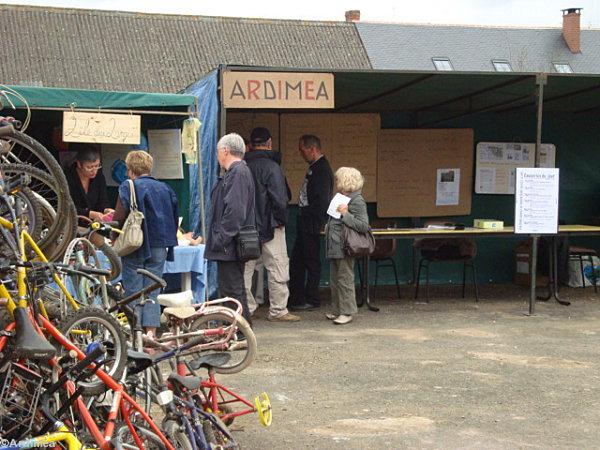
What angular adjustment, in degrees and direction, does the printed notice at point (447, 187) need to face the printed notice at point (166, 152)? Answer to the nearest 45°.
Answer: approximately 45° to its right

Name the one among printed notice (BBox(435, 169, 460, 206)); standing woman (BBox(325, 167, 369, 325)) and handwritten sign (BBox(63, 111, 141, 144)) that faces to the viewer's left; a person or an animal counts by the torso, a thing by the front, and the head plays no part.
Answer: the standing woman

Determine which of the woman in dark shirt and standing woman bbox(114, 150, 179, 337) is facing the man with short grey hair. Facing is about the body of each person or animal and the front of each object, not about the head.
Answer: the woman in dark shirt

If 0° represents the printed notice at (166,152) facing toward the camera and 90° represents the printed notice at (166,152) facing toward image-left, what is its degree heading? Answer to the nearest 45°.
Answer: approximately 0°

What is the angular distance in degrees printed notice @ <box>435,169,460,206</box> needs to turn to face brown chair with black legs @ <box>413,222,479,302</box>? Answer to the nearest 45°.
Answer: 0° — it already faces it

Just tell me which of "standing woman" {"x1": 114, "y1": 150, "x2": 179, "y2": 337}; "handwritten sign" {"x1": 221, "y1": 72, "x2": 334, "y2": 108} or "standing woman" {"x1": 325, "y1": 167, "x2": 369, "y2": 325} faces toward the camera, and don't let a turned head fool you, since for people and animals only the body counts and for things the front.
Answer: the handwritten sign

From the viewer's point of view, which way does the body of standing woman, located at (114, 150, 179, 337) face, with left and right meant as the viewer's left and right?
facing away from the viewer and to the left of the viewer

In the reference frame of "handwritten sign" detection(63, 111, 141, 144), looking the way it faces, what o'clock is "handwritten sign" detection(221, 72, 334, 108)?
"handwritten sign" detection(221, 72, 334, 108) is roughly at 9 o'clock from "handwritten sign" detection(63, 111, 141, 144).

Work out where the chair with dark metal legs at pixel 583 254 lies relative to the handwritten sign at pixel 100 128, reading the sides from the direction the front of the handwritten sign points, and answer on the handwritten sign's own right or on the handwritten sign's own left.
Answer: on the handwritten sign's own left

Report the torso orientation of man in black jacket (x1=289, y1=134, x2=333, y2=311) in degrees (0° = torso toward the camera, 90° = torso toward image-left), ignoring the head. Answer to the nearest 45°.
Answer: approximately 90°

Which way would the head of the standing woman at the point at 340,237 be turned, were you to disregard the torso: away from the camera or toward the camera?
away from the camera

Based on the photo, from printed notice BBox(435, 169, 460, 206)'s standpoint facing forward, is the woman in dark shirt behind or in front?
in front

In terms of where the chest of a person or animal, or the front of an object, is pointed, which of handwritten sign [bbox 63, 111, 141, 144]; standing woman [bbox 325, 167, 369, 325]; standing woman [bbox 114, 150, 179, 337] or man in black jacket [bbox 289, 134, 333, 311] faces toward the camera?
the handwritten sign

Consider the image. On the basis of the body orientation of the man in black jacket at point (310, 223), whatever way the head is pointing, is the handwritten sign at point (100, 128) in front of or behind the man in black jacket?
in front

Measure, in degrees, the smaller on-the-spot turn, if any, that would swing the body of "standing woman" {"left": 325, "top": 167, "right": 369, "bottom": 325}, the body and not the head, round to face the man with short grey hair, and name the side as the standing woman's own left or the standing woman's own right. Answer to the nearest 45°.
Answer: approximately 45° to the standing woman's own left

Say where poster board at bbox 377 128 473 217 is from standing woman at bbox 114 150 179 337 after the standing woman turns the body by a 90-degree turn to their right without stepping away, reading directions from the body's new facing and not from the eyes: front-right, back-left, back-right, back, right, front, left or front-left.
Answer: front
